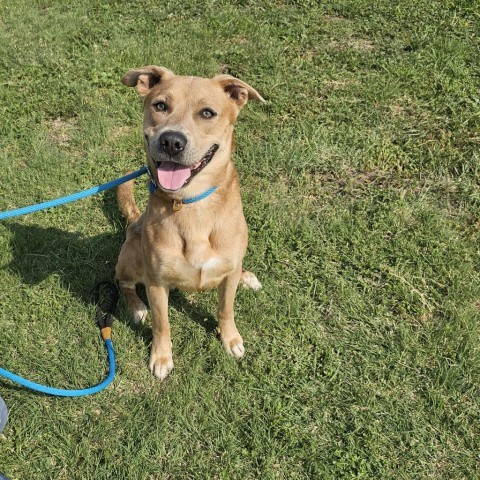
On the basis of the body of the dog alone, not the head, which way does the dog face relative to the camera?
toward the camera
